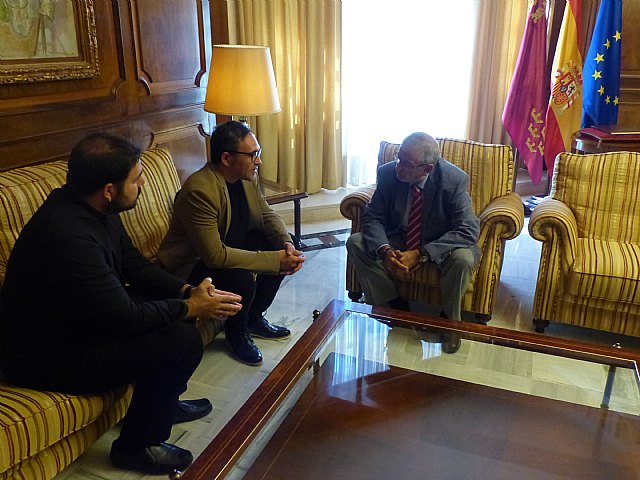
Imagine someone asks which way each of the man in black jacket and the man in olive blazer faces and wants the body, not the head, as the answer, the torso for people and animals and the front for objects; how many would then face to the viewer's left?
0

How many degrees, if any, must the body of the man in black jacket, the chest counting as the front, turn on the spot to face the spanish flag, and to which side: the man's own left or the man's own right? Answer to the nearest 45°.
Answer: approximately 45° to the man's own left

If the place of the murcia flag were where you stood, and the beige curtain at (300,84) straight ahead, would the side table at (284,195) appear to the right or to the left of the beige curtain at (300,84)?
left

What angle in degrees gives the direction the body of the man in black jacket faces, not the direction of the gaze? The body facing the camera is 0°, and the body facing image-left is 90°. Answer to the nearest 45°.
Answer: approximately 270°

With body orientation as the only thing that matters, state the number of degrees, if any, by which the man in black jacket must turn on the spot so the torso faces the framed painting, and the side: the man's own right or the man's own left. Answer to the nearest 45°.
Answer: approximately 90° to the man's own left

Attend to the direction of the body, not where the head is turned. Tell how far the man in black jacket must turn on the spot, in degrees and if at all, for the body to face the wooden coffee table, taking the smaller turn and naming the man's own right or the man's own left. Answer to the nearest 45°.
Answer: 0° — they already face it

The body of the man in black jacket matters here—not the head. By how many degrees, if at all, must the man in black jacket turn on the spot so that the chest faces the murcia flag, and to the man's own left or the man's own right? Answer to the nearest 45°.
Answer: approximately 45° to the man's own left

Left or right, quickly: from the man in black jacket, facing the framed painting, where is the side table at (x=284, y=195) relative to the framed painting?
right

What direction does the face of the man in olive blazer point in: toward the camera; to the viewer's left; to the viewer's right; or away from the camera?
to the viewer's right

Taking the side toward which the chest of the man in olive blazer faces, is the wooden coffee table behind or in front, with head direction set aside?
in front

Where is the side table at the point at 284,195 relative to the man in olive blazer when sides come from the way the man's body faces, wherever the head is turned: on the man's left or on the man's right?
on the man's left

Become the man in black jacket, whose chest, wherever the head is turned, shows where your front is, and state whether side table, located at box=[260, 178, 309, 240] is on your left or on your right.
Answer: on your left

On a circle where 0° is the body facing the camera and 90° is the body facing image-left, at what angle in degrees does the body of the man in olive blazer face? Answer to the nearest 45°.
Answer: approximately 315°
